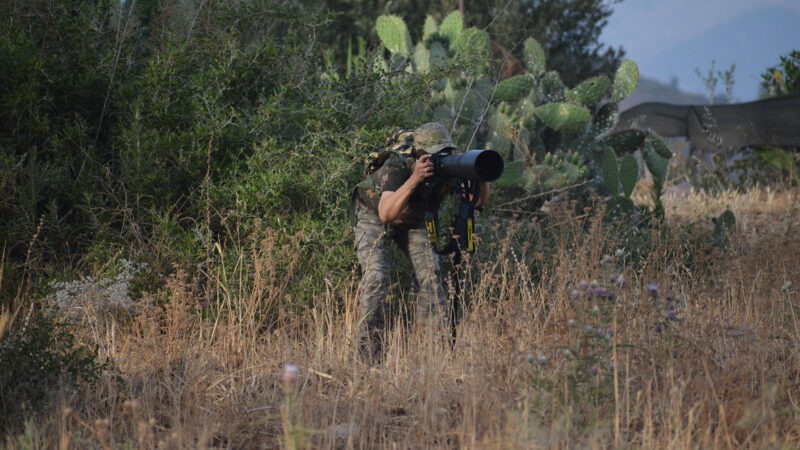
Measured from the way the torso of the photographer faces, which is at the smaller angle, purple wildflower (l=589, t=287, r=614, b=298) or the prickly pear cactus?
the purple wildflower

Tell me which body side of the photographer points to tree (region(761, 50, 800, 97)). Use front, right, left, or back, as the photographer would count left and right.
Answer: left

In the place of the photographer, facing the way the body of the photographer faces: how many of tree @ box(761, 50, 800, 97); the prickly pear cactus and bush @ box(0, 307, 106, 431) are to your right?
1

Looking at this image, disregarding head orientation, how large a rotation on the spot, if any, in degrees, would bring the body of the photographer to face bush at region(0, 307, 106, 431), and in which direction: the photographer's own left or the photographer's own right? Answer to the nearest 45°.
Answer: approximately 90° to the photographer's own right

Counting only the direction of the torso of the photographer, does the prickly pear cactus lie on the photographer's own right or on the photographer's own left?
on the photographer's own left

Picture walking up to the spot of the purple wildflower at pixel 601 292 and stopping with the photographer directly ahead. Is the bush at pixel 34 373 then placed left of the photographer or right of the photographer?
left

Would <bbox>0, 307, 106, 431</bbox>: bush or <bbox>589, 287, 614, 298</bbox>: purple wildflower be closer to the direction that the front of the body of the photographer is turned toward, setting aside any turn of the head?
the purple wildflower

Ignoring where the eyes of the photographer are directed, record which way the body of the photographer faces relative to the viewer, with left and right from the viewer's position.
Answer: facing the viewer and to the right of the viewer

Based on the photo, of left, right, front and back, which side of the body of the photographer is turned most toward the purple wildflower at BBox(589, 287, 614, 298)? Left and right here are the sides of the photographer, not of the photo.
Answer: front

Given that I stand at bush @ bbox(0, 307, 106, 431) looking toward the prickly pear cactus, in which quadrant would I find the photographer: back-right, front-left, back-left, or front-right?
front-right
